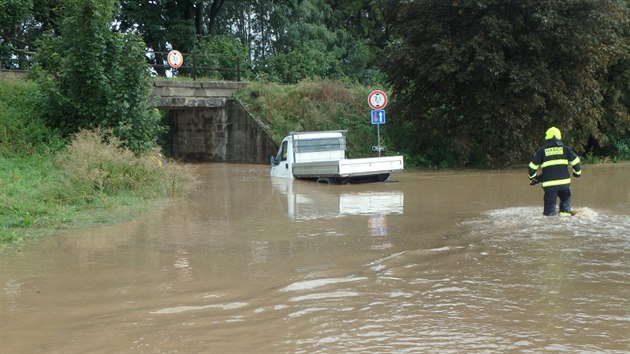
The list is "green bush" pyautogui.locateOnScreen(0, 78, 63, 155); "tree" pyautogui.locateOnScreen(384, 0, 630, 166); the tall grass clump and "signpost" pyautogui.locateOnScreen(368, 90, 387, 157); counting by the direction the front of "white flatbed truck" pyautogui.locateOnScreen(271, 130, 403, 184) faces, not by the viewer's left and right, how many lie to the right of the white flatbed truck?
2

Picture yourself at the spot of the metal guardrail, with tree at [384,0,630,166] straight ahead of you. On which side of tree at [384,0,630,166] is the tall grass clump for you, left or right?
right

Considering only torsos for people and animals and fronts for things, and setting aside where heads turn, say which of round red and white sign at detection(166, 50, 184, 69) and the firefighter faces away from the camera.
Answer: the firefighter

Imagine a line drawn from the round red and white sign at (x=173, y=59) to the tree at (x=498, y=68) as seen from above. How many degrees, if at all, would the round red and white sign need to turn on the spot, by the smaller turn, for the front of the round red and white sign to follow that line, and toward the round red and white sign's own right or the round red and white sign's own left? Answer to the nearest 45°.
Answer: approximately 45° to the round red and white sign's own left

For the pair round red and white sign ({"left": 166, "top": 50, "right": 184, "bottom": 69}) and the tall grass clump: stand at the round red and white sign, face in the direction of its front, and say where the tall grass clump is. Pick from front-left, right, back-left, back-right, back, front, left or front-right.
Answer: front

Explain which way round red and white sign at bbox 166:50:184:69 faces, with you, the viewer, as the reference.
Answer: facing the viewer

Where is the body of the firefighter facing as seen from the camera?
away from the camera

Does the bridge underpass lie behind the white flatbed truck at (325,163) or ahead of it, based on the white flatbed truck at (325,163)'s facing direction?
ahead

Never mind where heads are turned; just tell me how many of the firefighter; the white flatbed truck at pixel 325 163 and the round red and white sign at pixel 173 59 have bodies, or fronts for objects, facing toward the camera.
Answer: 1

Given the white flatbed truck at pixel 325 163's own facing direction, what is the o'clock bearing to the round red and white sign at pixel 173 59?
The round red and white sign is roughly at 12 o'clock from the white flatbed truck.

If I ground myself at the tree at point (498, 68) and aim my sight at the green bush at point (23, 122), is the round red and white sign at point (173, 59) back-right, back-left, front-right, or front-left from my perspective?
front-right

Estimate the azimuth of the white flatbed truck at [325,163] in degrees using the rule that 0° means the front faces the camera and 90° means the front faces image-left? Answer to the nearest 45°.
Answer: approximately 135°

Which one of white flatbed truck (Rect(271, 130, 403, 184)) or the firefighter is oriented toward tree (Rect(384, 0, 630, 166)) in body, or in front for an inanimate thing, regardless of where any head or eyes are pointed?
the firefighter
